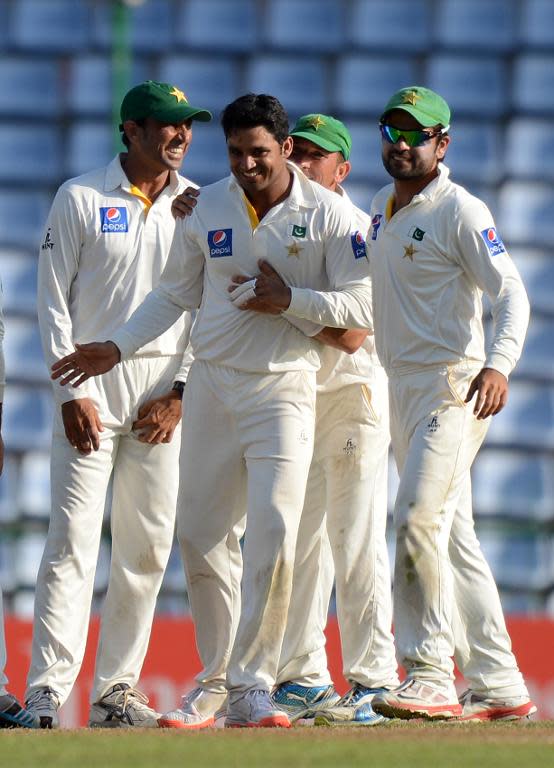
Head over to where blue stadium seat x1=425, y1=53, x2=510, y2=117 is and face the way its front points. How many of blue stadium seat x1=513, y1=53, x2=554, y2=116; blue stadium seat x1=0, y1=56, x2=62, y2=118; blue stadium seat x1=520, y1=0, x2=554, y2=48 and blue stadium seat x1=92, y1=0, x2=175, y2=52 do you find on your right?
2

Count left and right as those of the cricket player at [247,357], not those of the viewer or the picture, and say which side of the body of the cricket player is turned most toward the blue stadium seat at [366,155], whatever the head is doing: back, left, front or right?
back

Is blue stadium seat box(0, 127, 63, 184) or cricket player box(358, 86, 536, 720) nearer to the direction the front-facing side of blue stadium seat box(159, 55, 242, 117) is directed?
the cricket player

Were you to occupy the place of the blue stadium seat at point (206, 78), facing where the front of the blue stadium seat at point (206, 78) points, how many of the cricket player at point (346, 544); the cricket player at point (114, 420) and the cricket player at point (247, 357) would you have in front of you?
3

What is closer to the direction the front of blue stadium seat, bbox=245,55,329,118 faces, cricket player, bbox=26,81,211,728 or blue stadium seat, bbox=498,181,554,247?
the cricket player

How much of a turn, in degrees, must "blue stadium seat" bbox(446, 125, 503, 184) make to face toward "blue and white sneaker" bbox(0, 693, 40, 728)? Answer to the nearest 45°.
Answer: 0° — it already faces it
